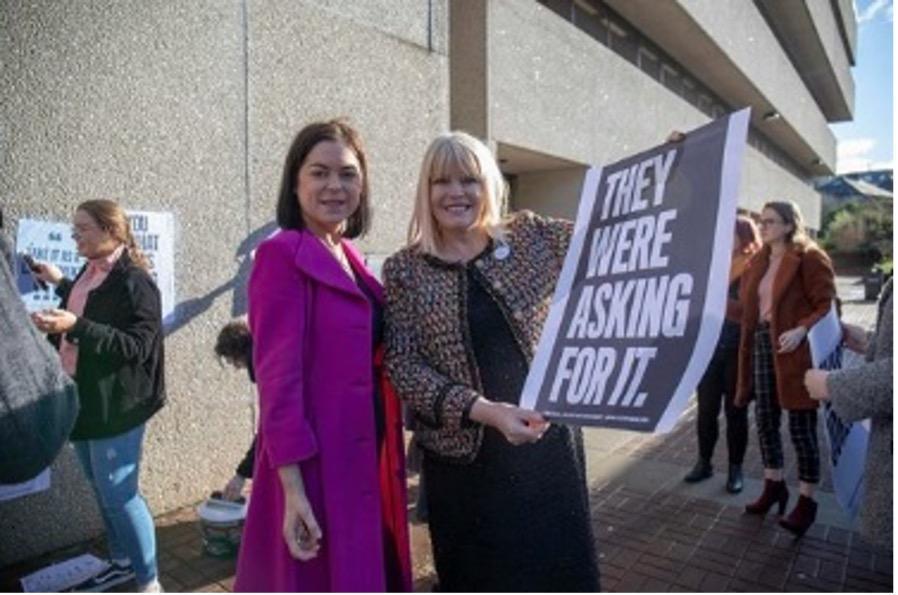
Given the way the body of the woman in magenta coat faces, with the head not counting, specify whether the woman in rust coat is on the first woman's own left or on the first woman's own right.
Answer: on the first woman's own left

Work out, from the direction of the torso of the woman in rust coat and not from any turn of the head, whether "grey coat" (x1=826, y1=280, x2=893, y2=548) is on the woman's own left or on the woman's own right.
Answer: on the woman's own left

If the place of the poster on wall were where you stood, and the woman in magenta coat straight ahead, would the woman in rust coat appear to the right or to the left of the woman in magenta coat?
left

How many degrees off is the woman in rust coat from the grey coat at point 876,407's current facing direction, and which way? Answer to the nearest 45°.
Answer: approximately 90° to its right

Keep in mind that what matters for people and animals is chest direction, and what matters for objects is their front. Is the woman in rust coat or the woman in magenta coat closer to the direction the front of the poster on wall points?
the woman in magenta coat

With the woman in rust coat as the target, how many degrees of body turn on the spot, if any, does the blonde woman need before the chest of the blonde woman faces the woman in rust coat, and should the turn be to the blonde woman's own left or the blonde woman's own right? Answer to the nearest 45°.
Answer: approximately 135° to the blonde woman's own left

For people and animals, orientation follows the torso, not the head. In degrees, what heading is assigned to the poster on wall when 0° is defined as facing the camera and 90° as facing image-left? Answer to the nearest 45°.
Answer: approximately 0°
